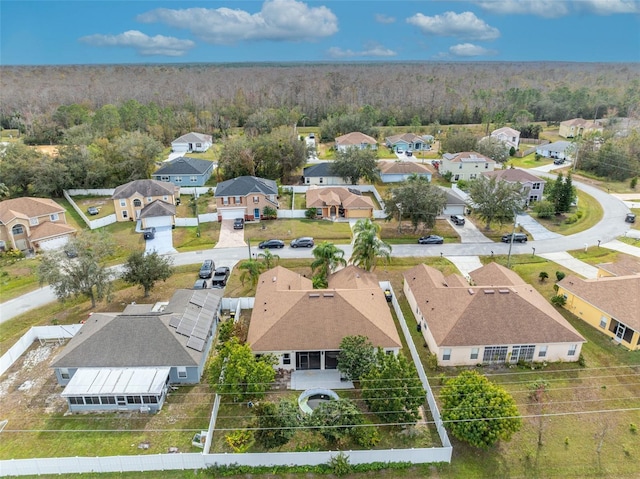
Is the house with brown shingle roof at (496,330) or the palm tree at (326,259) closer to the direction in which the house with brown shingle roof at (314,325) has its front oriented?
the palm tree

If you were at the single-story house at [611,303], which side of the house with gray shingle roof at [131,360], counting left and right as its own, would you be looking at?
right

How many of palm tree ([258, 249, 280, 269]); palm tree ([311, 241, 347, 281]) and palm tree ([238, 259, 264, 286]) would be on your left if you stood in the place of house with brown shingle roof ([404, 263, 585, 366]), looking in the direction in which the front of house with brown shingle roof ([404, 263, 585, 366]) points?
3

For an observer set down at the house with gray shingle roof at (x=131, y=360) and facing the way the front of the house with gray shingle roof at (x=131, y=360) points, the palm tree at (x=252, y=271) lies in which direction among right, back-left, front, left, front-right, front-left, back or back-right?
front-right

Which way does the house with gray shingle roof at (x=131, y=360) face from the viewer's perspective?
away from the camera

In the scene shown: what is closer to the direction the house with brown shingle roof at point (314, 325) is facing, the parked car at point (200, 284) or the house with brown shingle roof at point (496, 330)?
the parked car

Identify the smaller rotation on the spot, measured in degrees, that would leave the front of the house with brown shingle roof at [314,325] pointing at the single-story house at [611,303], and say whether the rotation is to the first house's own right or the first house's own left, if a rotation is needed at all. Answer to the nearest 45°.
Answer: approximately 90° to the first house's own right

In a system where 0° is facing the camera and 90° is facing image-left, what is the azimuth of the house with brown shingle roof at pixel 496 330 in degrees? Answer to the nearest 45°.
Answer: approximately 180°

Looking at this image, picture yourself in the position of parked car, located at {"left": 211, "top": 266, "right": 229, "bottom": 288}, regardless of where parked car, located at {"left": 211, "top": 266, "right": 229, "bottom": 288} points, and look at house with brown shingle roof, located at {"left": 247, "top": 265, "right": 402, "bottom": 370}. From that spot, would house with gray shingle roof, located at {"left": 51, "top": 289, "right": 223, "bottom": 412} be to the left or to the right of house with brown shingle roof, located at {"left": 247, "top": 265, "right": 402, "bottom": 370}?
right

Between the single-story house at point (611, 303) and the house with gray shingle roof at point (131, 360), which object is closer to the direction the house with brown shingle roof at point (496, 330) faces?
the single-story house

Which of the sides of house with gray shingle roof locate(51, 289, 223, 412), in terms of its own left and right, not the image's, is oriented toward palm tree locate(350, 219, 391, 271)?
right

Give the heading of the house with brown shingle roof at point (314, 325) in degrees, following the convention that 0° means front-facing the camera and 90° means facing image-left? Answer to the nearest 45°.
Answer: approximately 180°

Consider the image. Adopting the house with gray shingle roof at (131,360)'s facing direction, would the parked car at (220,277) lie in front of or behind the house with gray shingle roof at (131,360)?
in front

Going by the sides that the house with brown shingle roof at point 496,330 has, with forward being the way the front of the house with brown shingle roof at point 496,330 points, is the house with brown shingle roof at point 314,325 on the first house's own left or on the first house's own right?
on the first house's own left

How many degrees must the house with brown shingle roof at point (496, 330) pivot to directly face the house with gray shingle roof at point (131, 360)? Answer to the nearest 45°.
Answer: approximately 135° to its left
